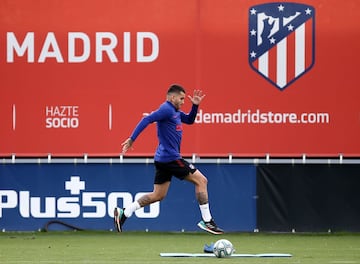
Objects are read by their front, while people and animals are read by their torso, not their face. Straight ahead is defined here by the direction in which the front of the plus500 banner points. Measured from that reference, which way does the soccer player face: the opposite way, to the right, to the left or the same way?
to the left

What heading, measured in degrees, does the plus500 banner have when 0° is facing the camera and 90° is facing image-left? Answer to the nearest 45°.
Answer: approximately 0°

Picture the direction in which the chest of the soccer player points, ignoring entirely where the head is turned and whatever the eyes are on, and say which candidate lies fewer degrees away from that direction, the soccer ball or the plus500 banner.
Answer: the soccer ball

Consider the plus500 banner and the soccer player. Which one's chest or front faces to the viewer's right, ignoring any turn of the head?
the soccer player

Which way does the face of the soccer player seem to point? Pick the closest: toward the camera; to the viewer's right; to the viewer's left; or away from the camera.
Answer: to the viewer's right

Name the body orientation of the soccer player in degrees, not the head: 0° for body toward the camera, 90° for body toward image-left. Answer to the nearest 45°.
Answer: approximately 270°

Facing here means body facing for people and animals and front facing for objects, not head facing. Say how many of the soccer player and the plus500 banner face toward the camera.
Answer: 1

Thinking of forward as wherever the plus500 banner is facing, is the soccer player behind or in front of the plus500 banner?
in front
